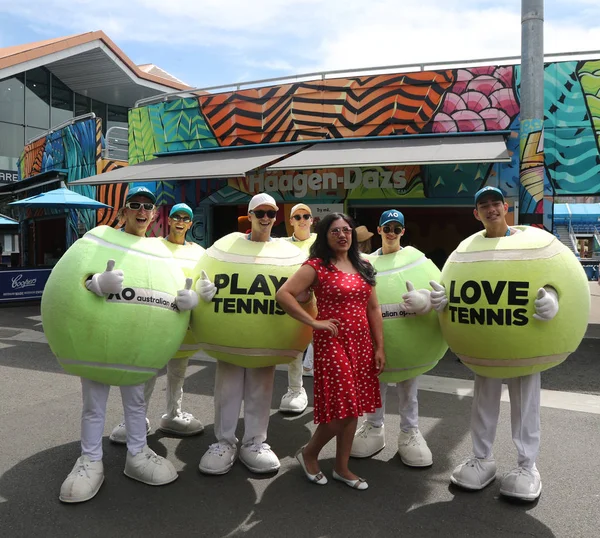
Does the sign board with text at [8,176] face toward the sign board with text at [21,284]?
yes

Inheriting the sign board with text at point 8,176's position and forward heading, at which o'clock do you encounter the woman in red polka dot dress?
The woman in red polka dot dress is roughly at 12 o'clock from the sign board with text.

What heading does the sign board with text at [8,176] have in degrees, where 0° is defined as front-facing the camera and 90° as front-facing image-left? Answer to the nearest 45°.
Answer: approximately 0°

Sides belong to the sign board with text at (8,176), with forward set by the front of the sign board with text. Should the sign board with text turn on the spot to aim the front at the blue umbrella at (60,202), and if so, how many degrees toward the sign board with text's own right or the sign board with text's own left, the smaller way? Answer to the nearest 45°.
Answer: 0° — it already faces it
